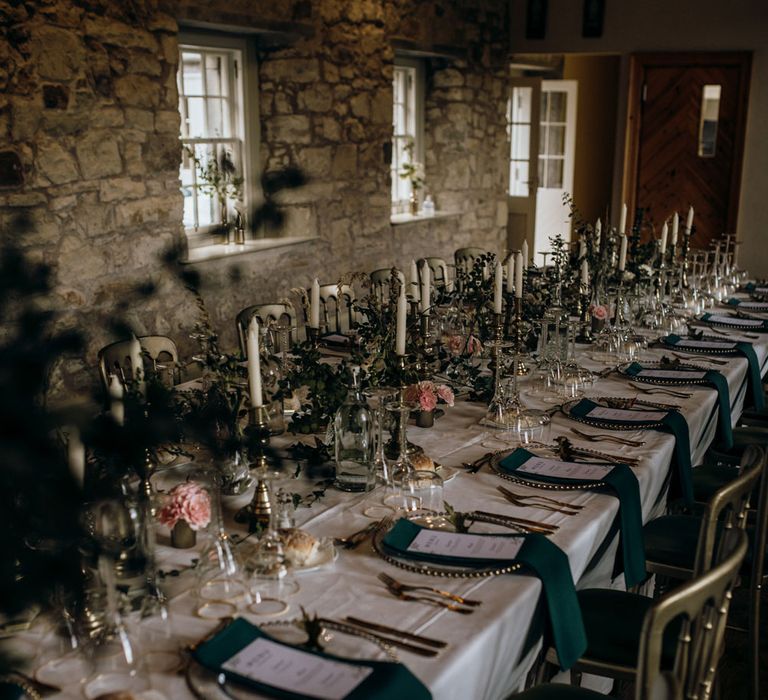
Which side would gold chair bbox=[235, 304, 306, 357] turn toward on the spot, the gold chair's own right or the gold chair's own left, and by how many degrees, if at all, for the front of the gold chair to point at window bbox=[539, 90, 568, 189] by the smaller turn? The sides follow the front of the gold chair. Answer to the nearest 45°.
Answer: approximately 90° to the gold chair's own left

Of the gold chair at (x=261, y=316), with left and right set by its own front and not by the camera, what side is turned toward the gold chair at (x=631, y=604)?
front

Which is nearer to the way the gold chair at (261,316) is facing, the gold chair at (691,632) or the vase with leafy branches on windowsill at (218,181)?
the gold chair

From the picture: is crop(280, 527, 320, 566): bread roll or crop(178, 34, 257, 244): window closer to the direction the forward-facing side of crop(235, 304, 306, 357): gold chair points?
the bread roll

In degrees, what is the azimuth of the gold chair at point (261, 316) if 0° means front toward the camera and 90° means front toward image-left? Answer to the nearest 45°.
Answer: approximately 315°

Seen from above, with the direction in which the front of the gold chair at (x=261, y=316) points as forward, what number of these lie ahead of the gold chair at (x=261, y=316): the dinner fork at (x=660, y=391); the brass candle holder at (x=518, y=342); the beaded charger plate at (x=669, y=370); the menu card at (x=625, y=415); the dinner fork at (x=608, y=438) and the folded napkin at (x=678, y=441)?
6

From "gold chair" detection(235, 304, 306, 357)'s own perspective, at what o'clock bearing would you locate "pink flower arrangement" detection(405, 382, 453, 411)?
The pink flower arrangement is roughly at 1 o'clock from the gold chair.

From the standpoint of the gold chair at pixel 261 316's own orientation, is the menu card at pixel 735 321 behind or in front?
in front

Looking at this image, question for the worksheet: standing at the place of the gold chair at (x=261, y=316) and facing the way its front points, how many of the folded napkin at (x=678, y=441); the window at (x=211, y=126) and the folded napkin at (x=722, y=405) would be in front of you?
2

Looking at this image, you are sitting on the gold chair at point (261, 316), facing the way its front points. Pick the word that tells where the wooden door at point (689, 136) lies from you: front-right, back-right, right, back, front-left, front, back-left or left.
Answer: left

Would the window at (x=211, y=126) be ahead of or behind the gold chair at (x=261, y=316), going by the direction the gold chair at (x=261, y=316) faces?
behind

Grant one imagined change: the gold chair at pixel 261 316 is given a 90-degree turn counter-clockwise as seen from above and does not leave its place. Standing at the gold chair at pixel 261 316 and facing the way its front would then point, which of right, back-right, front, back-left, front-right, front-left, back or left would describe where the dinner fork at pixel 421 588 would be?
back-right

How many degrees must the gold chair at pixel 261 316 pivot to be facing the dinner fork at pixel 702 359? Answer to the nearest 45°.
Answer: approximately 45° to its left

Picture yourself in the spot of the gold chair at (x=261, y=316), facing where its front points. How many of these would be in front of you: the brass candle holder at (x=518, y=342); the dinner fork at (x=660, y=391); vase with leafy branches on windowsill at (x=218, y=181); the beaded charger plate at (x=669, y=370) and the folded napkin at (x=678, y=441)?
4

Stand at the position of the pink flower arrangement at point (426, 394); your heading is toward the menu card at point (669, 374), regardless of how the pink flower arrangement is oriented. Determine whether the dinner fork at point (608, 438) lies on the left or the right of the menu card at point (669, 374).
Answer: right

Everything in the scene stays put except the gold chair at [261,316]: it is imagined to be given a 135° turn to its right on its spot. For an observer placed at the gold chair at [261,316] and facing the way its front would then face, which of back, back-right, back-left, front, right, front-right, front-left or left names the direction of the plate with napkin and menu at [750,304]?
back

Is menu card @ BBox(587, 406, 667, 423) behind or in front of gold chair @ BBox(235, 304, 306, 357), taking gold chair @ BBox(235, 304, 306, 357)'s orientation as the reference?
in front

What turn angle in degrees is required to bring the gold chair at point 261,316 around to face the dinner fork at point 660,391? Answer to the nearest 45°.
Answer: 0° — it already faces it

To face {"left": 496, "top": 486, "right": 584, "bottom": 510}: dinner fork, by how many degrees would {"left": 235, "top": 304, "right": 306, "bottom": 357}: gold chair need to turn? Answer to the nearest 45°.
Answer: approximately 45° to its right

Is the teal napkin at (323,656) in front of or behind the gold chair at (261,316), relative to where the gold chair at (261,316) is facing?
in front

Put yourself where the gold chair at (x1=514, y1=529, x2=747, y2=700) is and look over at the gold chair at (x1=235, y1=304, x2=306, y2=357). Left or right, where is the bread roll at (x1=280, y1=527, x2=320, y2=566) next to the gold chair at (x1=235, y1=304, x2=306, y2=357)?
left

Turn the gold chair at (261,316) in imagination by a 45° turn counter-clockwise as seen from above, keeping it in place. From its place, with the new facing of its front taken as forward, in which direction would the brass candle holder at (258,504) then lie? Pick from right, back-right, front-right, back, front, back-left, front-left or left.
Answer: right
